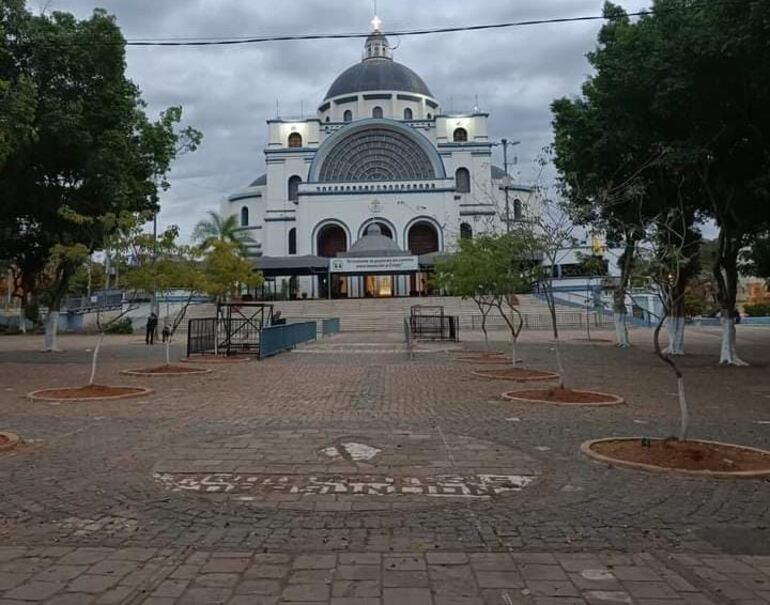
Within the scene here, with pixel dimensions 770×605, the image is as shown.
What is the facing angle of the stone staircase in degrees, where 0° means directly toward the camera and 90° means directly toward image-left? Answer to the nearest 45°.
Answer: approximately 0°

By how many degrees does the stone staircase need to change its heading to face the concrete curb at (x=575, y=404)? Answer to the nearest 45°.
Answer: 0° — it already faces it

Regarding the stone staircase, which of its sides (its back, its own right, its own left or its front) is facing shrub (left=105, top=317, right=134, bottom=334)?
right

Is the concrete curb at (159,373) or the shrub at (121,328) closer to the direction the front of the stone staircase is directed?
the concrete curb

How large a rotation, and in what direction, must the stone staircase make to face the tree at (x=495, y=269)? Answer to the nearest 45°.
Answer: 0° — it already faces it

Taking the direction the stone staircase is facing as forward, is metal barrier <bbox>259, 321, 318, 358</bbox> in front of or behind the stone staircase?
in front

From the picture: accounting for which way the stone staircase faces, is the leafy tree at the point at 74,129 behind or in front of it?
in front

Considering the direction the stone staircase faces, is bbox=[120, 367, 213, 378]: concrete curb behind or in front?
in front

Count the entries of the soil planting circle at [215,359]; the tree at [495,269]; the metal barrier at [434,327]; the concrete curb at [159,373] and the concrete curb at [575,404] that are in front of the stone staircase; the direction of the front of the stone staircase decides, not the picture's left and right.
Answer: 5

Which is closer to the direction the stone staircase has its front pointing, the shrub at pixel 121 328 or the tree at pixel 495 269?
the tree

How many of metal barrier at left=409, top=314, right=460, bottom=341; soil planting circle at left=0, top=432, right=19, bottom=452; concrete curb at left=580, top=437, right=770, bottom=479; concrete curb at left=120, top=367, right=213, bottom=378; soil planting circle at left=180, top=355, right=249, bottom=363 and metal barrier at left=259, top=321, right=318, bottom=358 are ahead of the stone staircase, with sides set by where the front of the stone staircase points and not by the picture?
6

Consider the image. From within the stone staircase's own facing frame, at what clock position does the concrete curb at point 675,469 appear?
The concrete curb is roughly at 12 o'clock from the stone staircase.

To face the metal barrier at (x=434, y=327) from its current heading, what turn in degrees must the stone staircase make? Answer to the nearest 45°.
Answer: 0° — it already faces it
